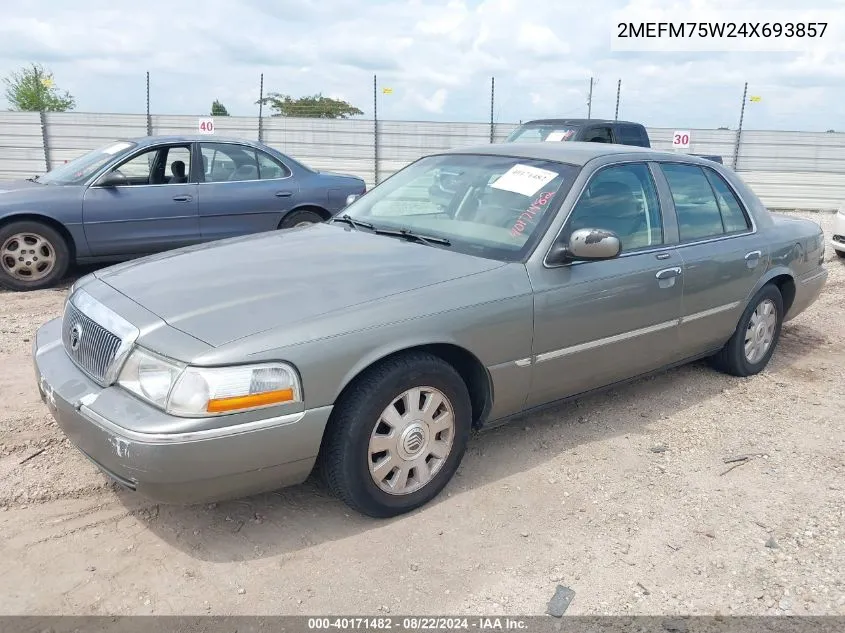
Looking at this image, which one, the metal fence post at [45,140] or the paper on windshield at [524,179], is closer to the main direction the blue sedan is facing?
the metal fence post

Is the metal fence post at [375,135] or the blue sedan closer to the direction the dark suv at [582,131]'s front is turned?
the blue sedan

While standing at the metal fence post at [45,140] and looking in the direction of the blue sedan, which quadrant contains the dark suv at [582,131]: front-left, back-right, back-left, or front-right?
front-left

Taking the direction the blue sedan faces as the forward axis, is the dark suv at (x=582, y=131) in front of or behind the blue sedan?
behind

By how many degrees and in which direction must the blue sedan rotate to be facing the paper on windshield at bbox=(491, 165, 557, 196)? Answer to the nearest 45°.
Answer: approximately 135° to its left

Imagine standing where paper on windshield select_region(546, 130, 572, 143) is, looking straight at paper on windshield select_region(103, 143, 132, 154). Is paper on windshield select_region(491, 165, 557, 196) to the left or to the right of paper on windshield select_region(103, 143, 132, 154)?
left

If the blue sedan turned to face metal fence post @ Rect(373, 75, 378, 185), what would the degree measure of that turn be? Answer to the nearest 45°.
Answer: approximately 135° to its right

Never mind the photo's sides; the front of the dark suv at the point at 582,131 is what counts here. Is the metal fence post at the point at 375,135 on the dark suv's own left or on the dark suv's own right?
on the dark suv's own right

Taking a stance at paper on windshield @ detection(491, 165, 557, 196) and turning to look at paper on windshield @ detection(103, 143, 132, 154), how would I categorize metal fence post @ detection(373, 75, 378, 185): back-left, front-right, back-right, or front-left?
front-right

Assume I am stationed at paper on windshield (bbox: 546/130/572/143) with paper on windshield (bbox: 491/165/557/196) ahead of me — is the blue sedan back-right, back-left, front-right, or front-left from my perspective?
front-right

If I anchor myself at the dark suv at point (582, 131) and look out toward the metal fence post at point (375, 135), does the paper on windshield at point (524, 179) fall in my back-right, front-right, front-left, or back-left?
back-left

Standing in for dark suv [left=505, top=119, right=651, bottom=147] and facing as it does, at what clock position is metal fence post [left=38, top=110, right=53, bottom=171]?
The metal fence post is roughly at 2 o'clock from the dark suv.

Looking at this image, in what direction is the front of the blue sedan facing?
to the viewer's left

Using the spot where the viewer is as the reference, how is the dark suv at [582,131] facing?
facing the viewer and to the left of the viewer

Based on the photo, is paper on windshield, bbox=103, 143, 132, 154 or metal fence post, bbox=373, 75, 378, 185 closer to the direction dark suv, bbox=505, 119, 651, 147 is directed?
the paper on windshield

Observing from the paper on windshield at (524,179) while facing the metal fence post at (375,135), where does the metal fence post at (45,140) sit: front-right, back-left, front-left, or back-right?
front-left

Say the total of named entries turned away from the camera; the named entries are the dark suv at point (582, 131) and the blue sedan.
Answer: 0
